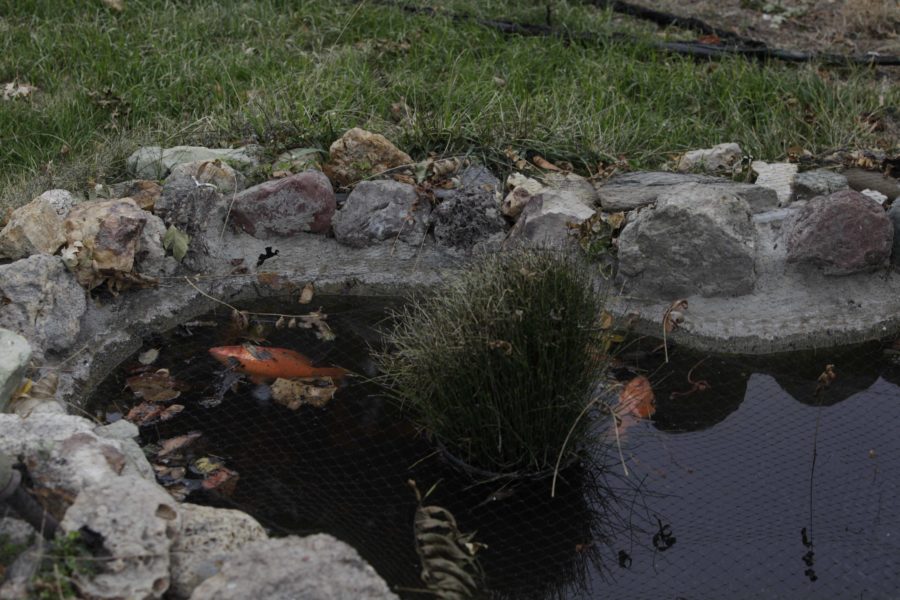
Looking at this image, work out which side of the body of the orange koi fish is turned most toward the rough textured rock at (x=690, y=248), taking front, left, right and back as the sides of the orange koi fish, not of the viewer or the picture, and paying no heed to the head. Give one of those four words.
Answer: back

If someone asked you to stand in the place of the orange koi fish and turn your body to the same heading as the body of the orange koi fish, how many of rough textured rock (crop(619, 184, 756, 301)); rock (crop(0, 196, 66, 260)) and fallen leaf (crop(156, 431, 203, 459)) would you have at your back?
1

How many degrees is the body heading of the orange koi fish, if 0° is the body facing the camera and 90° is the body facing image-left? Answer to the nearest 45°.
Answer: approximately 90°

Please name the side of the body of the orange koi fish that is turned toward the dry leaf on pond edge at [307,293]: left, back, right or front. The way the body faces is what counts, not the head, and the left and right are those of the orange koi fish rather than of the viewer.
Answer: right

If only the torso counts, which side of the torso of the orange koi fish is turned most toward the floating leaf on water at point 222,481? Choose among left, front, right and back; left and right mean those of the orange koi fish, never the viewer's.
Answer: left

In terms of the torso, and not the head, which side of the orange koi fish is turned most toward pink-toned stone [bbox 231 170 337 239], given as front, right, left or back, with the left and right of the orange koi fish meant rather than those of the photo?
right

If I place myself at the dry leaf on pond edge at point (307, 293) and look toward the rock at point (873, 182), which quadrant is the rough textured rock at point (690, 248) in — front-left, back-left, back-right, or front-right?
front-right

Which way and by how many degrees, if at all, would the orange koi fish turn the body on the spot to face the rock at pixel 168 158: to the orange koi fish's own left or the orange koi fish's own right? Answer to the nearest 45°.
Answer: approximately 90° to the orange koi fish's own right

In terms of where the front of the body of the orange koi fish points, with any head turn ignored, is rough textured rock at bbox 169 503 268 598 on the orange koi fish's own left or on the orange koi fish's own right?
on the orange koi fish's own left

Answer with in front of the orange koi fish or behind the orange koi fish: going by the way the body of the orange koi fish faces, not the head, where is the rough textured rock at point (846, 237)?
behind

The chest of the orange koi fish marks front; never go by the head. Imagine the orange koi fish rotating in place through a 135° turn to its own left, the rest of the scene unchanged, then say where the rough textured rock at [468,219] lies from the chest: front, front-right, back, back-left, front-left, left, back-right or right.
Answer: left

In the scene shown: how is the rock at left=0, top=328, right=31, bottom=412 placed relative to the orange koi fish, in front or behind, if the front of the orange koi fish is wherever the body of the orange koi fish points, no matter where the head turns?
in front

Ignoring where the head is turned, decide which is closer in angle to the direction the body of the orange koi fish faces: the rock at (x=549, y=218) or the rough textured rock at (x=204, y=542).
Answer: the rough textured rock

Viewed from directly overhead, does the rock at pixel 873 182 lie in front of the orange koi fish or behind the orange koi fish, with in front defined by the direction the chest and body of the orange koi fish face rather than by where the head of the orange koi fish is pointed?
behind
